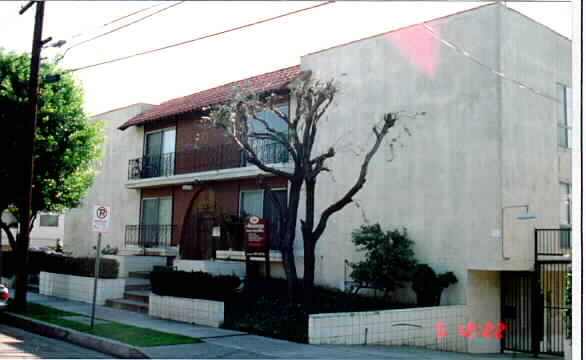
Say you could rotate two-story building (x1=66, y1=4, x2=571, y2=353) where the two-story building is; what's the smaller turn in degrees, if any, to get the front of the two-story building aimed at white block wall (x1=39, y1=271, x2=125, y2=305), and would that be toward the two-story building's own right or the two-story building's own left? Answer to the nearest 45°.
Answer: approximately 45° to the two-story building's own right

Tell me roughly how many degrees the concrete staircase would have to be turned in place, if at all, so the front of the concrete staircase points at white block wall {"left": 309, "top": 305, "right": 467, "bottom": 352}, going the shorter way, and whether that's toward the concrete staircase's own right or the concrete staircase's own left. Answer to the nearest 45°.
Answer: approximately 90° to the concrete staircase's own left

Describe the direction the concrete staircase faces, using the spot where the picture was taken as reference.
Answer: facing the viewer and to the left of the viewer

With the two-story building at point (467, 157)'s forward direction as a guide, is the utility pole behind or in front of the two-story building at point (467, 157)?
in front

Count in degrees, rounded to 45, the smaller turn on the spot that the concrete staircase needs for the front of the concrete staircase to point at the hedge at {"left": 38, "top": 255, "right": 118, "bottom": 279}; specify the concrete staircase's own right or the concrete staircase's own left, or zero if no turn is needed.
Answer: approximately 90° to the concrete staircase's own right

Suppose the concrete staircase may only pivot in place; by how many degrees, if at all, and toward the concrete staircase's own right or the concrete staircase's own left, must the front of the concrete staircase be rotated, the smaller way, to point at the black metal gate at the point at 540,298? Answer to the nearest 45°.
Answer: approximately 90° to the concrete staircase's own left

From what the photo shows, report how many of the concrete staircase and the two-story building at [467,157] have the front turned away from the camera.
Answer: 0

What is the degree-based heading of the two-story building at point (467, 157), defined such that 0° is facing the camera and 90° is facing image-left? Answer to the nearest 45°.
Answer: approximately 45°

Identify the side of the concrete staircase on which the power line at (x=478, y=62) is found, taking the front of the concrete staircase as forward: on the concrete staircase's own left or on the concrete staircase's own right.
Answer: on the concrete staircase's own left
